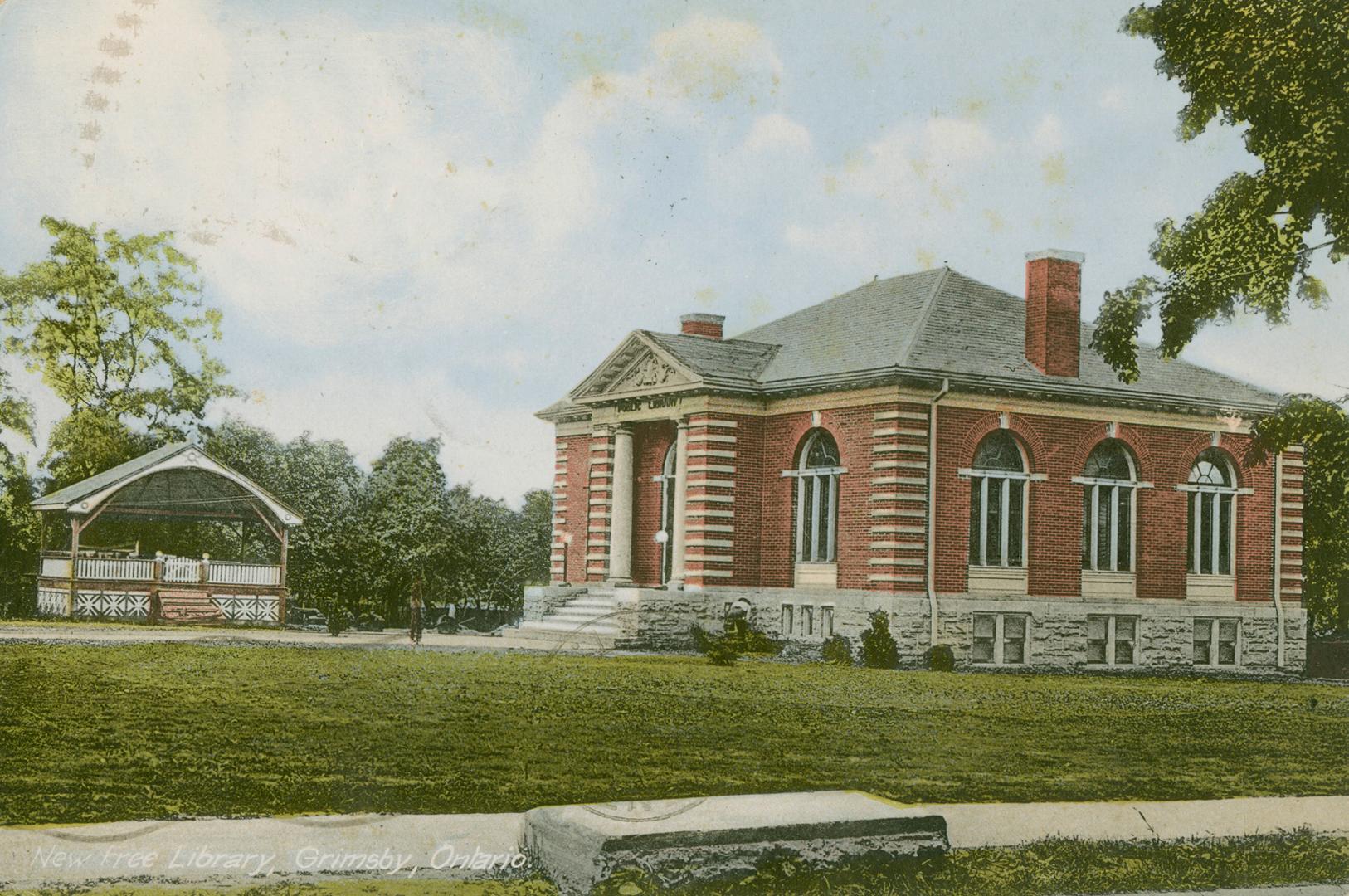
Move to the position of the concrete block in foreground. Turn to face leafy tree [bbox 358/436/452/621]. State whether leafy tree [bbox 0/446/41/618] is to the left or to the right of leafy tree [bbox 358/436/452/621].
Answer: left

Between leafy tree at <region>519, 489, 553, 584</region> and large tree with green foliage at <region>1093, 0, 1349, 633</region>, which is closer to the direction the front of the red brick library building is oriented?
the leafy tree

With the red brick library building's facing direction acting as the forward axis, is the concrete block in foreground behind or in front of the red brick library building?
in front

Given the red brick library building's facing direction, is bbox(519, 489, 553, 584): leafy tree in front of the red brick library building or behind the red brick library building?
in front

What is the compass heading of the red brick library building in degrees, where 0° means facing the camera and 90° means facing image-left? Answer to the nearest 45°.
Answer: approximately 45°

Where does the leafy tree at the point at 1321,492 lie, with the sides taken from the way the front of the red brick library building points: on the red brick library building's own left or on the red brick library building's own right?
on the red brick library building's own left
